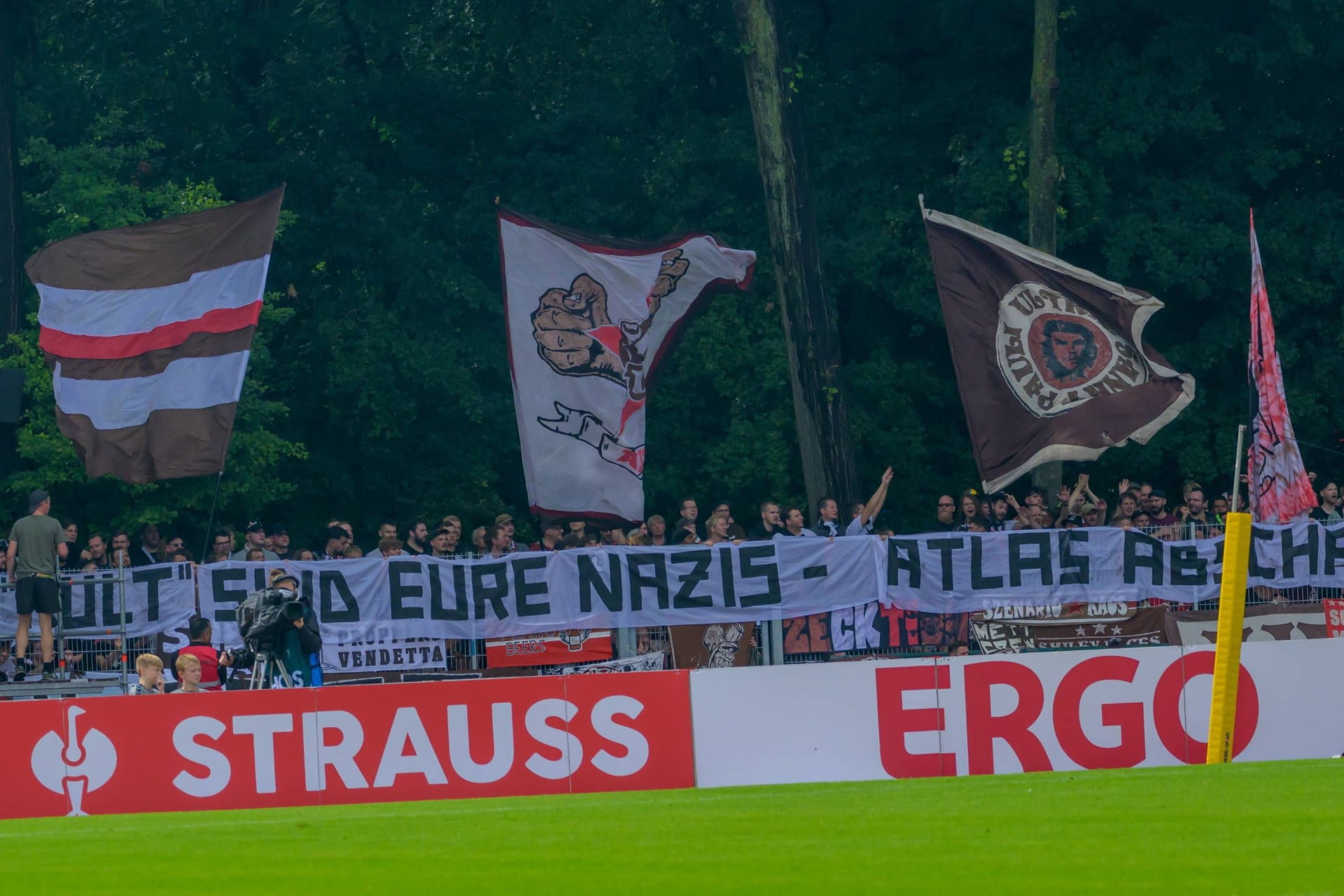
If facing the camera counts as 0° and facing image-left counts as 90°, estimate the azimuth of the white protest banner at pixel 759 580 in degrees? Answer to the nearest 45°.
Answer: approximately 0°

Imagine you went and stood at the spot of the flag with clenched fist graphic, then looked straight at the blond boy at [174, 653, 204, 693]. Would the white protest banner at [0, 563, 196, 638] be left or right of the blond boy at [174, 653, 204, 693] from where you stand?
right

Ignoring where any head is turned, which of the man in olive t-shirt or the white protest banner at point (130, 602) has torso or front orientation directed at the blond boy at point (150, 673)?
the white protest banner

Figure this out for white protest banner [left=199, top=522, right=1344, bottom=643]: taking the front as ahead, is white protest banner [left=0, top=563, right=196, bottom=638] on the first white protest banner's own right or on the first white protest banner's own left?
on the first white protest banner's own right

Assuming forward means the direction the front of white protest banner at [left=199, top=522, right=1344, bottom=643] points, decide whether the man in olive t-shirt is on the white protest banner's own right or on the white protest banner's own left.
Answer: on the white protest banner's own right

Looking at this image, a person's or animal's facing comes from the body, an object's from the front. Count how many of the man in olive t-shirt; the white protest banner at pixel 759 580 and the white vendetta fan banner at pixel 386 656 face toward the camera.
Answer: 2

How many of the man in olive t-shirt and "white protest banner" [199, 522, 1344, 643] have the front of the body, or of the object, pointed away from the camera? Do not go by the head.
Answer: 1

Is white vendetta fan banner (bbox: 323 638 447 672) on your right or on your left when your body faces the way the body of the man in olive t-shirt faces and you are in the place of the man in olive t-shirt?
on your right

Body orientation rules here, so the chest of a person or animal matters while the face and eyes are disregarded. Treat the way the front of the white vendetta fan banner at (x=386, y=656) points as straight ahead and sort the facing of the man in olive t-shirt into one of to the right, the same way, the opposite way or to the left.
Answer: the opposite way

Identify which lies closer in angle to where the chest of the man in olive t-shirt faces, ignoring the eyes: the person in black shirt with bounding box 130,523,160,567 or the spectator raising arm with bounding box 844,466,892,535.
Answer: the person in black shirt

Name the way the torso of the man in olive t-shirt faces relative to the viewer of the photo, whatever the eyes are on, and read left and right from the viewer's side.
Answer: facing away from the viewer
